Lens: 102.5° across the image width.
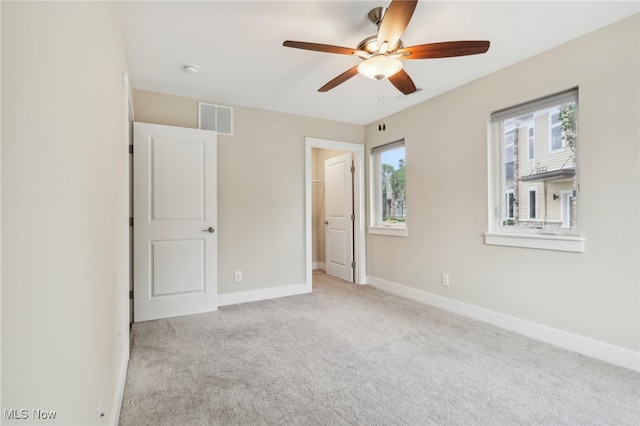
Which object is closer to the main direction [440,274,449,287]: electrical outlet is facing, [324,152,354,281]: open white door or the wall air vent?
the wall air vent

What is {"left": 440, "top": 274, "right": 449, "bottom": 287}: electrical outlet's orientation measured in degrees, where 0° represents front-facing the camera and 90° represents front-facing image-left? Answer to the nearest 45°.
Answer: approximately 45°

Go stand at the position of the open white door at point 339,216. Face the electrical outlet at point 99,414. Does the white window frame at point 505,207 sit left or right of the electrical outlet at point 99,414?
left

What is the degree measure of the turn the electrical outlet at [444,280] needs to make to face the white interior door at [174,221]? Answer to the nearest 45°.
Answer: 0° — it already faces it

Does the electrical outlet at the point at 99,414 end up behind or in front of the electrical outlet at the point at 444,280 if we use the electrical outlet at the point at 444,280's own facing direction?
in front

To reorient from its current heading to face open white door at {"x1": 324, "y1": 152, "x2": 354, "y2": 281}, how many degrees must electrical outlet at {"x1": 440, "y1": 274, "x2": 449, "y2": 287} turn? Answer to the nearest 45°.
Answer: approximately 90° to its right
